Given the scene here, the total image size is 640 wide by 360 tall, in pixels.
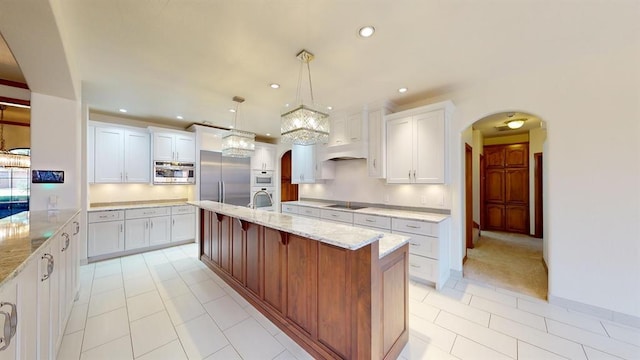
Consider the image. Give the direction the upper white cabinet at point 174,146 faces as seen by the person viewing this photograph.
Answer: facing the viewer

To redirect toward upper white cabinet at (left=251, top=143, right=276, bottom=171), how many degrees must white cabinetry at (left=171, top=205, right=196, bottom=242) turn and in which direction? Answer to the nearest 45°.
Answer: approximately 90° to its left

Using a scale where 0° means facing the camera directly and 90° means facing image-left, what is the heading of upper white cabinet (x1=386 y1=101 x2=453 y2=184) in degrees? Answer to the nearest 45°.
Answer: approximately 45°

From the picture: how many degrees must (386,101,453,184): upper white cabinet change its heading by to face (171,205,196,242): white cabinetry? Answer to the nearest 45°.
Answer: approximately 45° to its right

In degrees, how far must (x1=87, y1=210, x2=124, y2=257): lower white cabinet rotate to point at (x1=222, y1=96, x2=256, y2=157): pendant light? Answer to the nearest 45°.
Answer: approximately 45° to its left

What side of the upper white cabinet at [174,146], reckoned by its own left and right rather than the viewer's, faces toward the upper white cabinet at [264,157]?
left

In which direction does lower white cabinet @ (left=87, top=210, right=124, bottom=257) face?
toward the camera

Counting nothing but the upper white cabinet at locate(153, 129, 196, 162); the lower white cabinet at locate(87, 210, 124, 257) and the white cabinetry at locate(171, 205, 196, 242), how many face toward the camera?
3

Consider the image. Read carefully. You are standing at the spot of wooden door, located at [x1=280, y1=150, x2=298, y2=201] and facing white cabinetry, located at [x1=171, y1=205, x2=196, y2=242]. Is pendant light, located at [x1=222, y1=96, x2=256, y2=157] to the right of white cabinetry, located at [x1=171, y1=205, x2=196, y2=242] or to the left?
left
